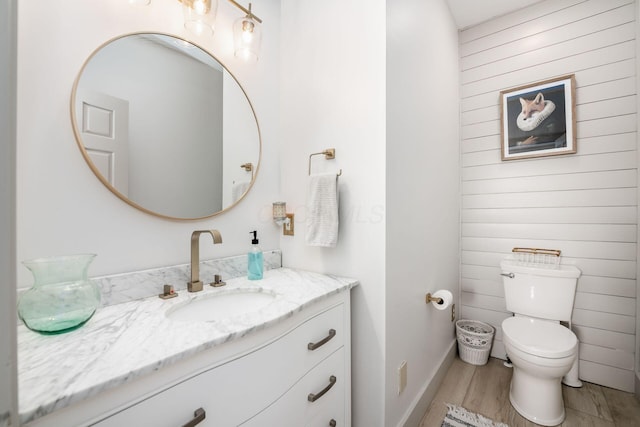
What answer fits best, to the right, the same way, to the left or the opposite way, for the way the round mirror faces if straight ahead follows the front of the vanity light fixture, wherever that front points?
the same way

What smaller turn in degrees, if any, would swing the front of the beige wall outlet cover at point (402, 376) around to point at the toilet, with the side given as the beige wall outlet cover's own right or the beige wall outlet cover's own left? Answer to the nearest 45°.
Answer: approximately 45° to the beige wall outlet cover's own left

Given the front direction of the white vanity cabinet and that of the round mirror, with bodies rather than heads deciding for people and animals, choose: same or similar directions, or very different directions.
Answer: same or similar directions

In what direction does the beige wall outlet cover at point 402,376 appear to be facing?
to the viewer's right

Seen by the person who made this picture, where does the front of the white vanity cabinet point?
facing the viewer and to the right of the viewer

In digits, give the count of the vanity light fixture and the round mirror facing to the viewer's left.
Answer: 0

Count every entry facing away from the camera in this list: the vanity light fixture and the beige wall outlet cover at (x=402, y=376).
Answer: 0
